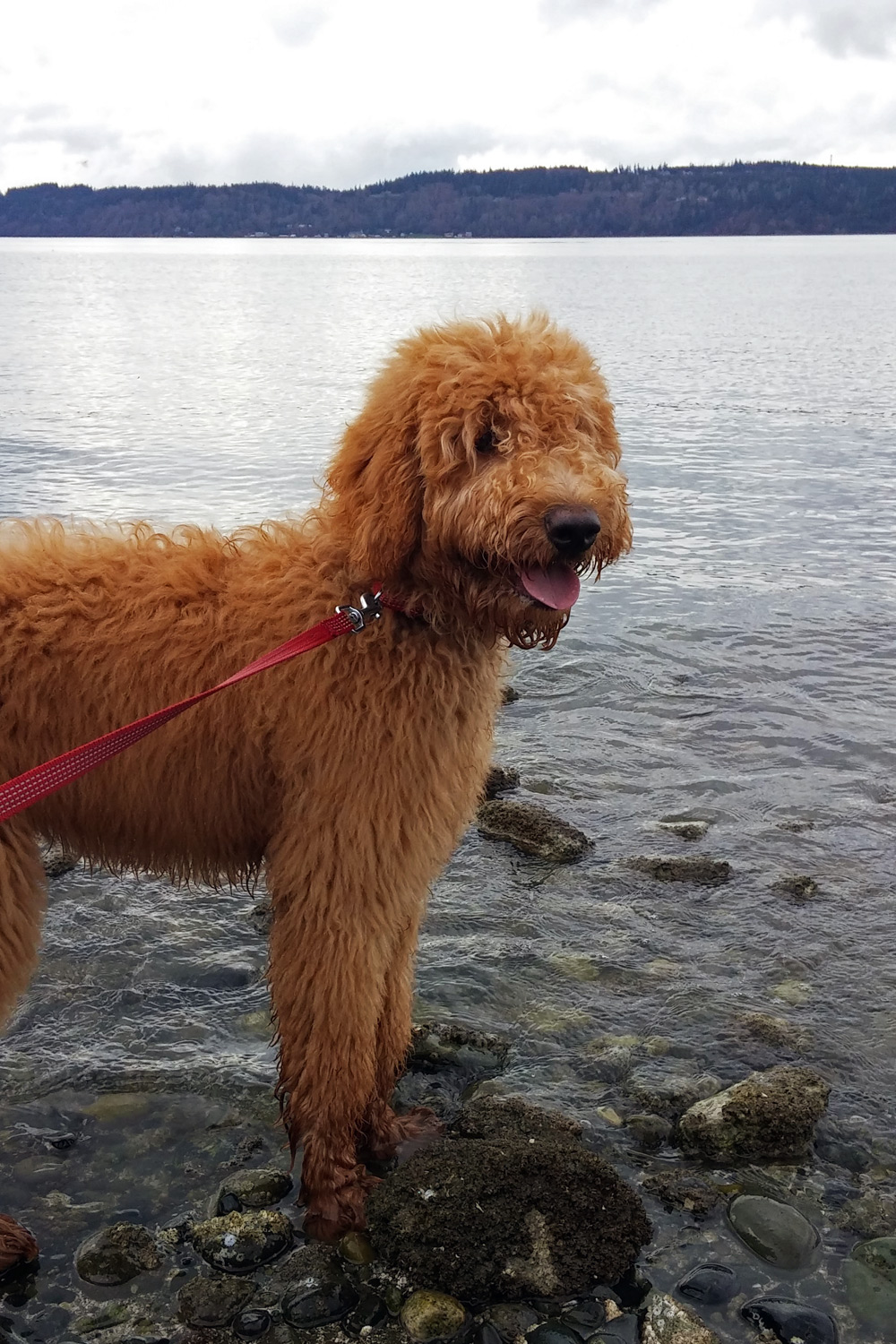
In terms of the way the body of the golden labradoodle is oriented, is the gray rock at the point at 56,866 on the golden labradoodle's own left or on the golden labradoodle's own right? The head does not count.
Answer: on the golden labradoodle's own left

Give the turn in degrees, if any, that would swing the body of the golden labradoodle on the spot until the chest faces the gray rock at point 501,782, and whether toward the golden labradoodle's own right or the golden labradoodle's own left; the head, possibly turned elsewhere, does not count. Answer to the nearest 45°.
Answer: approximately 90° to the golden labradoodle's own left

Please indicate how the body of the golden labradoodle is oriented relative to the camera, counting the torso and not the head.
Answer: to the viewer's right

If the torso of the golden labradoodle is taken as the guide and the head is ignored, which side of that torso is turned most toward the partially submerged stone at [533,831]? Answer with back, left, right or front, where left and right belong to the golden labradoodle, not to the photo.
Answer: left

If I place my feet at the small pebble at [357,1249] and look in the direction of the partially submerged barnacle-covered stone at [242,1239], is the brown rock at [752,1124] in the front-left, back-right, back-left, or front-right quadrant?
back-right

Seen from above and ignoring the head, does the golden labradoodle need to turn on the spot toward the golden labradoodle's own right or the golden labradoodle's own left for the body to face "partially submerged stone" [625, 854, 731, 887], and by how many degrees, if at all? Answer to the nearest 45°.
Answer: approximately 45° to the golden labradoodle's own left
